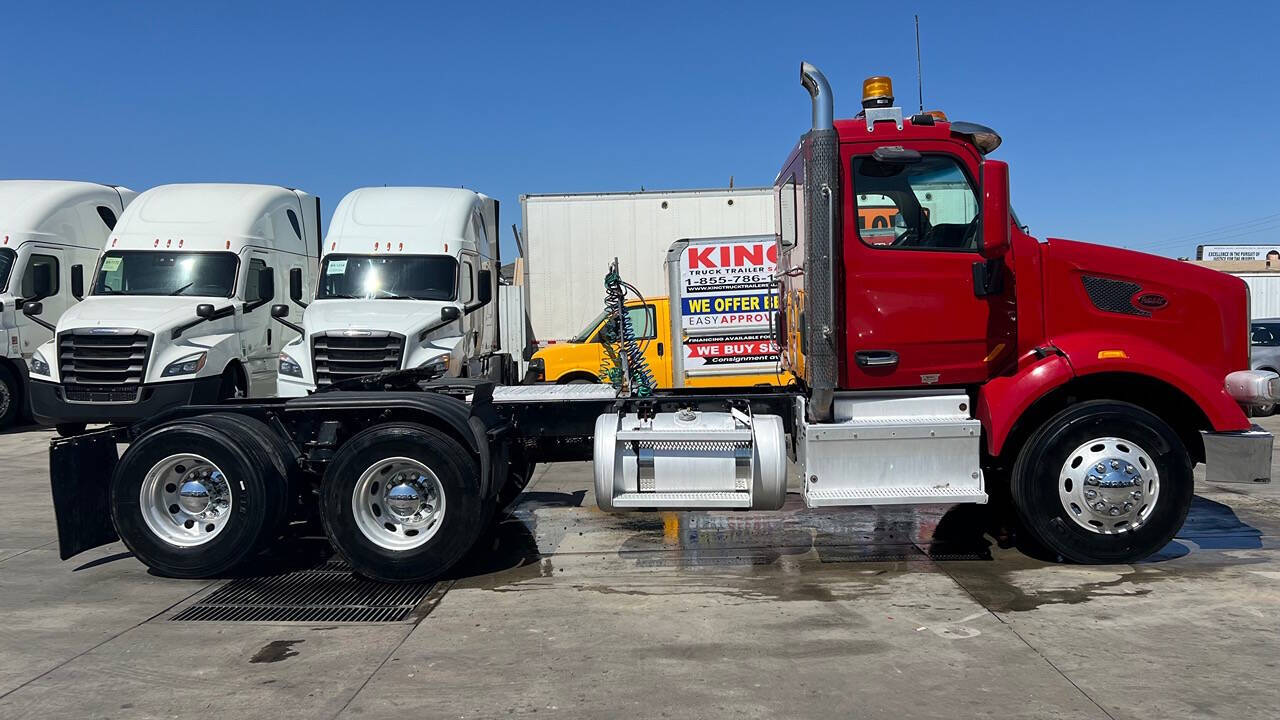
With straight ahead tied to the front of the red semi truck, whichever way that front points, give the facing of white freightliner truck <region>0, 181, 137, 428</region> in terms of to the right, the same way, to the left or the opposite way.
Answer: to the right

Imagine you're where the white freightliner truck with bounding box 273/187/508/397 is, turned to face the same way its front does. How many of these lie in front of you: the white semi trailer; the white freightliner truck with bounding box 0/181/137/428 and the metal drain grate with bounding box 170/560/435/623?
1

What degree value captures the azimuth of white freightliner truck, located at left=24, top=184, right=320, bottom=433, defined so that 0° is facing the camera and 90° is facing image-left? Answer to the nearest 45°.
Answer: approximately 45°

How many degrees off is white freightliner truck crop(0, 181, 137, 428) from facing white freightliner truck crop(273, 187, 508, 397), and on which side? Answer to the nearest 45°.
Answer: approximately 90° to its left

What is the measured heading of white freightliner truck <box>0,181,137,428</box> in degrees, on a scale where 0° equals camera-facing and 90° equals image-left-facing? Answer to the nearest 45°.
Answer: approximately 45°

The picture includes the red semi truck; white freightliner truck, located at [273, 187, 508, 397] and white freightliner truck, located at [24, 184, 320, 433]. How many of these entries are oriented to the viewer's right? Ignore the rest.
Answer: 1

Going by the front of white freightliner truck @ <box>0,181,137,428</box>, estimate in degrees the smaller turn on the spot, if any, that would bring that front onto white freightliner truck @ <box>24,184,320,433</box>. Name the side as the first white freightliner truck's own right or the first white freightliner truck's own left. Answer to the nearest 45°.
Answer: approximately 90° to the first white freightliner truck's own left

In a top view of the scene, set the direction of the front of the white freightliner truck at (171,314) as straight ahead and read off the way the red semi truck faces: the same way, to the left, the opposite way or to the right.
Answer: to the left

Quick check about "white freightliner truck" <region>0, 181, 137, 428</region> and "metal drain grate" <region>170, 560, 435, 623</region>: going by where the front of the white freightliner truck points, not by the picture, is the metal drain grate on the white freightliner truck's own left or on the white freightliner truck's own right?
on the white freightliner truck's own left

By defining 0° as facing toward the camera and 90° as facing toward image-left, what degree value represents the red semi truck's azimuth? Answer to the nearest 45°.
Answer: approximately 270°

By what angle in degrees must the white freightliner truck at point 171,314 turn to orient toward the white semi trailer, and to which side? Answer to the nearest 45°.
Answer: approximately 135° to its left

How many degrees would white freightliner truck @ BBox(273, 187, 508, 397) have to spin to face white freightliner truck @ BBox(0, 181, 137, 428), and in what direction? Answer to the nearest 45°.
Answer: approximately 135° to its right

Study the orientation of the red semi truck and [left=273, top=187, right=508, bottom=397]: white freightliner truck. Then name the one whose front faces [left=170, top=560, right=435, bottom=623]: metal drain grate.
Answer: the white freightliner truck

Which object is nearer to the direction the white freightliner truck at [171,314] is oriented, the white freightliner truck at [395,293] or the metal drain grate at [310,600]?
the metal drain grate
